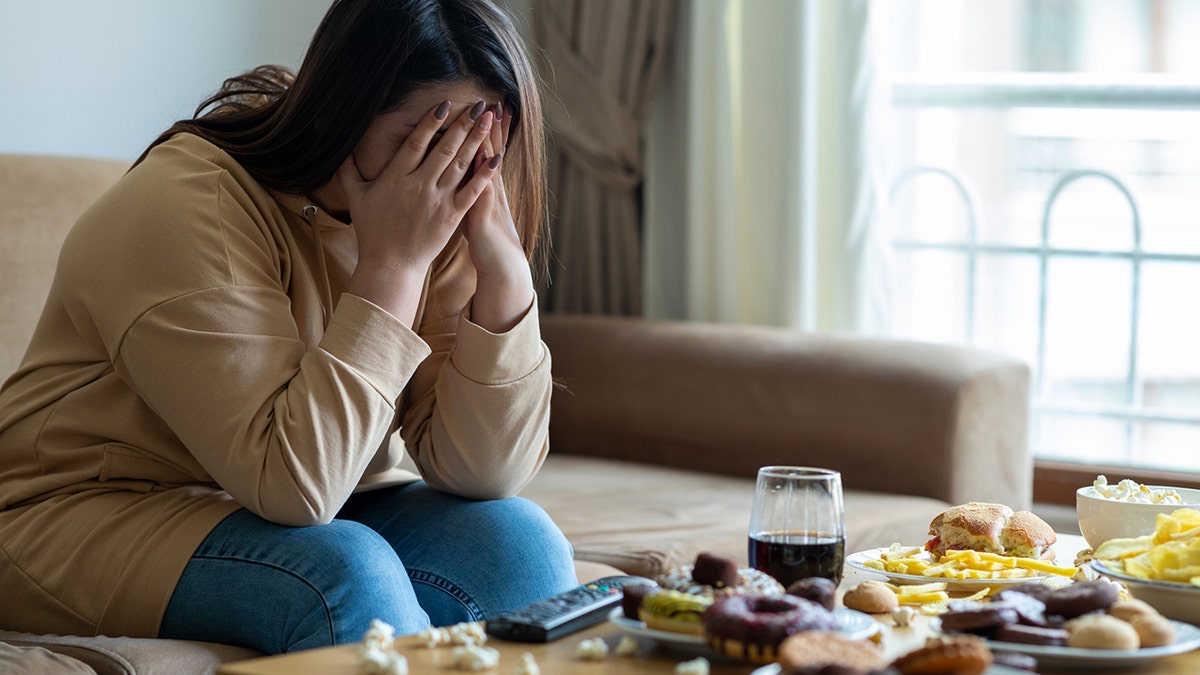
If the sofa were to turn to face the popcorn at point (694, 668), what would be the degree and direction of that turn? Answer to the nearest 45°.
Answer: approximately 45° to its right

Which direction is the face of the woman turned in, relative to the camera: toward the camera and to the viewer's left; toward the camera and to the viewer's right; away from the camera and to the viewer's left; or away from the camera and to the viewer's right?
toward the camera and to the viewer's right

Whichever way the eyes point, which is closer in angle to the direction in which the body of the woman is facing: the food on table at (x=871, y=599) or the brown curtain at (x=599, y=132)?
the food on table

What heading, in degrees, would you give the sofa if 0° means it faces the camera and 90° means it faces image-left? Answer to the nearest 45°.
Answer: approximately 315°

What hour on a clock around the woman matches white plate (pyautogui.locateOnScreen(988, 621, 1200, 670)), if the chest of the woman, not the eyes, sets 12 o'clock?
The white plate is roughly at 12 o'clock from the woman.

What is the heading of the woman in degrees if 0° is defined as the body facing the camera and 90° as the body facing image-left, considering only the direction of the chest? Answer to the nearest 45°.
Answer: approximately 315°
